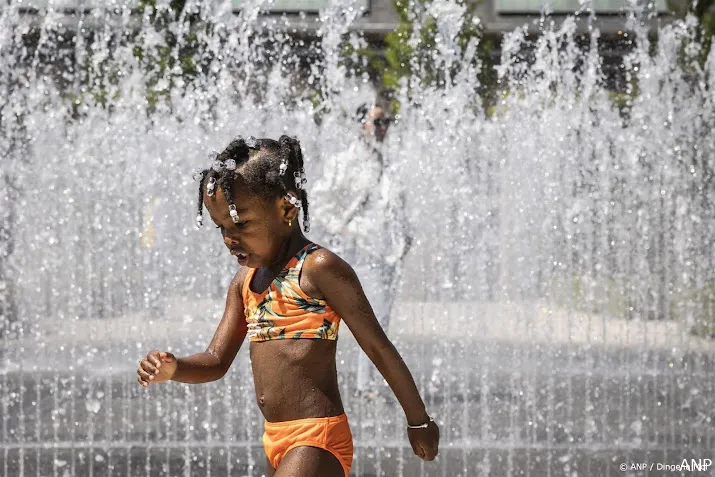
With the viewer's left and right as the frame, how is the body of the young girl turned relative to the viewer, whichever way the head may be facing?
facing the viewer and to the left of the viewer
